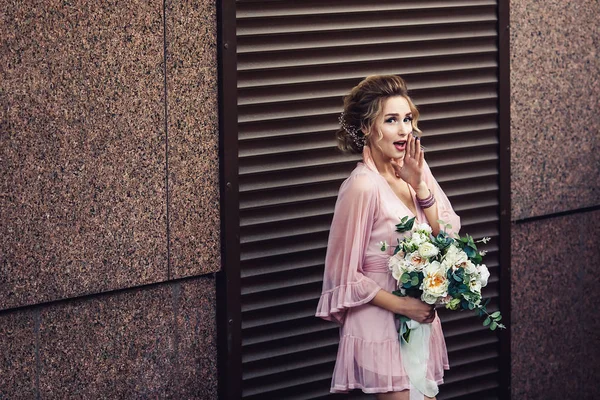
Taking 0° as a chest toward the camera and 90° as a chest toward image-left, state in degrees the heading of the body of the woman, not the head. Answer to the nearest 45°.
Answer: approximately 315°

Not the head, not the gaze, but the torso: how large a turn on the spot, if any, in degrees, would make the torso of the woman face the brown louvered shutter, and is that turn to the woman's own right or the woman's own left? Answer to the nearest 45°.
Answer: approximately 180°
